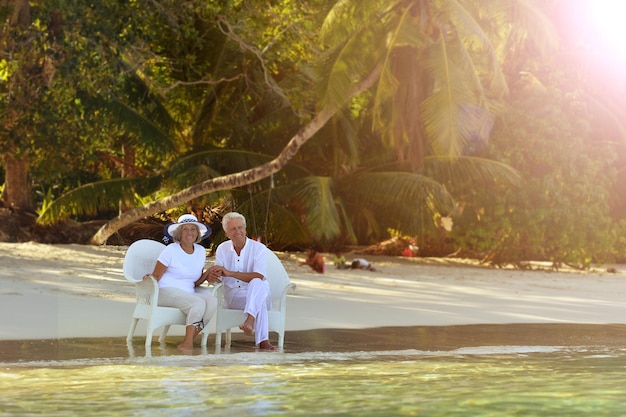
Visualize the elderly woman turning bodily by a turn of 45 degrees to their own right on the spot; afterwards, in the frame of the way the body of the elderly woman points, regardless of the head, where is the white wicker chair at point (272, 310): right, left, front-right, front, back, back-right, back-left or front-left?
left

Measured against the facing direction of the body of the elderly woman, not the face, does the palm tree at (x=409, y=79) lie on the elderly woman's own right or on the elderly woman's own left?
on the elderly woman's own left

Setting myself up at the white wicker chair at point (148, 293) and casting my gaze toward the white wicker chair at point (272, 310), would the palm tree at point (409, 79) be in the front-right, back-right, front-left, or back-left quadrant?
front-left

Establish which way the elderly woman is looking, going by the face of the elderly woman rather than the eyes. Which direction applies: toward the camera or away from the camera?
toward the camera

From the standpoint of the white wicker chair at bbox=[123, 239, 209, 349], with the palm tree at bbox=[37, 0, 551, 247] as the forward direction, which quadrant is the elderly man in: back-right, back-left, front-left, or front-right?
front-right

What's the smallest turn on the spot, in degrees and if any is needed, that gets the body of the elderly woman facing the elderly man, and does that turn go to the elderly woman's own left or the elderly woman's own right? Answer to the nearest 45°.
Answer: approximately 45° to the elderly woman's own left
